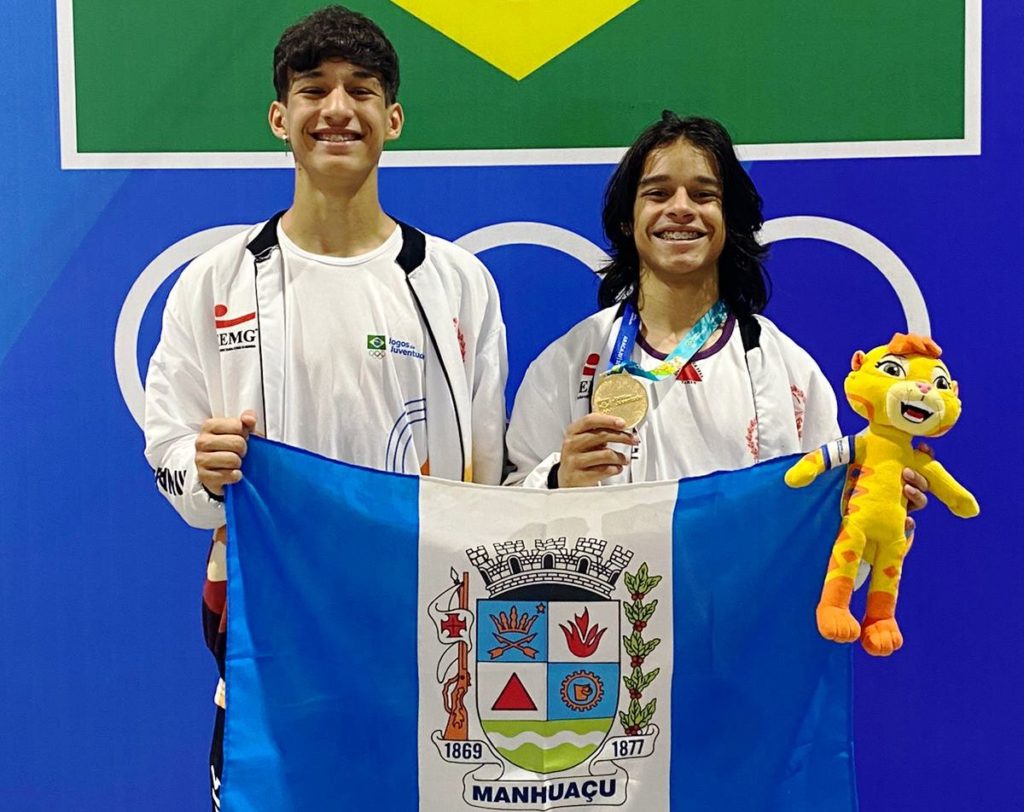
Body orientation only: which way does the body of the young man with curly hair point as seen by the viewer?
toward the camera

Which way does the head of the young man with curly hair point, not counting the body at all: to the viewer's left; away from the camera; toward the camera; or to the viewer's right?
toward the camera
